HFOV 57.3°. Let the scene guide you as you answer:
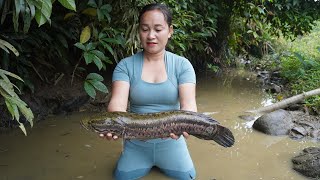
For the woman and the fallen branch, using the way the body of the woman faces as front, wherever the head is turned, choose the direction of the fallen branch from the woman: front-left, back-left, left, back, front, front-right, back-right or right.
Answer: back-left

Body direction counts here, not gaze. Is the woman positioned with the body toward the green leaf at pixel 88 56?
no

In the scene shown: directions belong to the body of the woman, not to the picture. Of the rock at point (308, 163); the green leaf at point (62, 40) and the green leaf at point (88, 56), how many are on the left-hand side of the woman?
1

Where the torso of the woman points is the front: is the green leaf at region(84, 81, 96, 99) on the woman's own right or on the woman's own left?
on the woman's own right

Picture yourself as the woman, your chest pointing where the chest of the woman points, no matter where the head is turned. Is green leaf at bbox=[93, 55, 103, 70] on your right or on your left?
on your right

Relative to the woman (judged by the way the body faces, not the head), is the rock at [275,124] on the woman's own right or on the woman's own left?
on the woman's own left

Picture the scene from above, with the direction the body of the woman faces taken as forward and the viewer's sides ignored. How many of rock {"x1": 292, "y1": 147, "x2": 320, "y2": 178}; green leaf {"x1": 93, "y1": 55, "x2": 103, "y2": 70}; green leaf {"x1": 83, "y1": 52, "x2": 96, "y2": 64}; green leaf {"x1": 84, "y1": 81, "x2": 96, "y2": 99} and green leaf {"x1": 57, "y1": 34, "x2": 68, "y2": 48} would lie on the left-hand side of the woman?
1

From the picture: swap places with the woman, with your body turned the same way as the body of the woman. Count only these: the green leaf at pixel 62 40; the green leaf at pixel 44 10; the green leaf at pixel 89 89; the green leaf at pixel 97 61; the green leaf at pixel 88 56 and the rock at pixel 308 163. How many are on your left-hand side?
1

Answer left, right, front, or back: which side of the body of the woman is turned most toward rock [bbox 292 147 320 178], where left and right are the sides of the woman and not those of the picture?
left

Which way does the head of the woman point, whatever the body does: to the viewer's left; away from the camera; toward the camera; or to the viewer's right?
toward the camera

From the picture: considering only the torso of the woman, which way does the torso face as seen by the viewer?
toward the camera

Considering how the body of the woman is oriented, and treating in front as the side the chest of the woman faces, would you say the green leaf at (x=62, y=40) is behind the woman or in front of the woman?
behind
